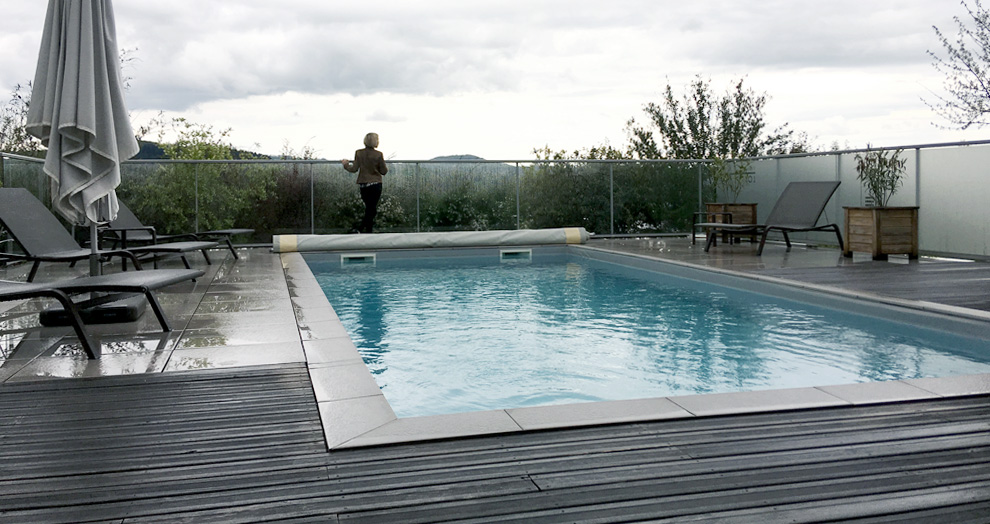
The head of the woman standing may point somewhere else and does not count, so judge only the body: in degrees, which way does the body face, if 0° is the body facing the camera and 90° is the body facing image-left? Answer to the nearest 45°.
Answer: approximately 180°

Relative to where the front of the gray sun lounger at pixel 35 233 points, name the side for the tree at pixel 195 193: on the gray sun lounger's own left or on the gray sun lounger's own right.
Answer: on the gray sun lounger's own left

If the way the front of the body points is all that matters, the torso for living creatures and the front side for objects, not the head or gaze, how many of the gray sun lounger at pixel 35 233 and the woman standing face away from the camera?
1

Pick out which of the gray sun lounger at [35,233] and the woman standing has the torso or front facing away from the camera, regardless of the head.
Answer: the woman standing

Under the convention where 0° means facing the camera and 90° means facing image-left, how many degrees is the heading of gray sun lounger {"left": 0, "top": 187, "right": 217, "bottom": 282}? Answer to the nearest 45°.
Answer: approximately 315°

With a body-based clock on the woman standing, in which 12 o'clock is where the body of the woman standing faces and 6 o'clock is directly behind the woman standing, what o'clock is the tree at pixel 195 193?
The tree is roughly at 9 o'clock from the woman standing.

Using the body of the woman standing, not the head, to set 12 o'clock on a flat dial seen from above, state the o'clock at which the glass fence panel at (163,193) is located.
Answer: The glass fence panel is roughly at 9 o'clock from the woman standing.

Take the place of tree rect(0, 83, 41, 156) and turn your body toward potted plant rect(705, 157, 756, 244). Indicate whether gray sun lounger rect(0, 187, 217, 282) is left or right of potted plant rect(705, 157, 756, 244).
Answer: right

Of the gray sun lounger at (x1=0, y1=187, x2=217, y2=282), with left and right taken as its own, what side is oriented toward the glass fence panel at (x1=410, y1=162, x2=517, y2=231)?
left

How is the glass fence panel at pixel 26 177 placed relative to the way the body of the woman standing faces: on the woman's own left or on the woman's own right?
on the woman's own left
